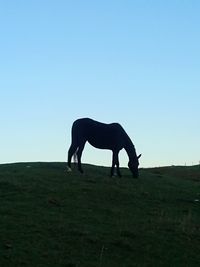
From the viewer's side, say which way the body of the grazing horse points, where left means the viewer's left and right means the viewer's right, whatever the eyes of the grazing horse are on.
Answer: facing to the right of the viewer
